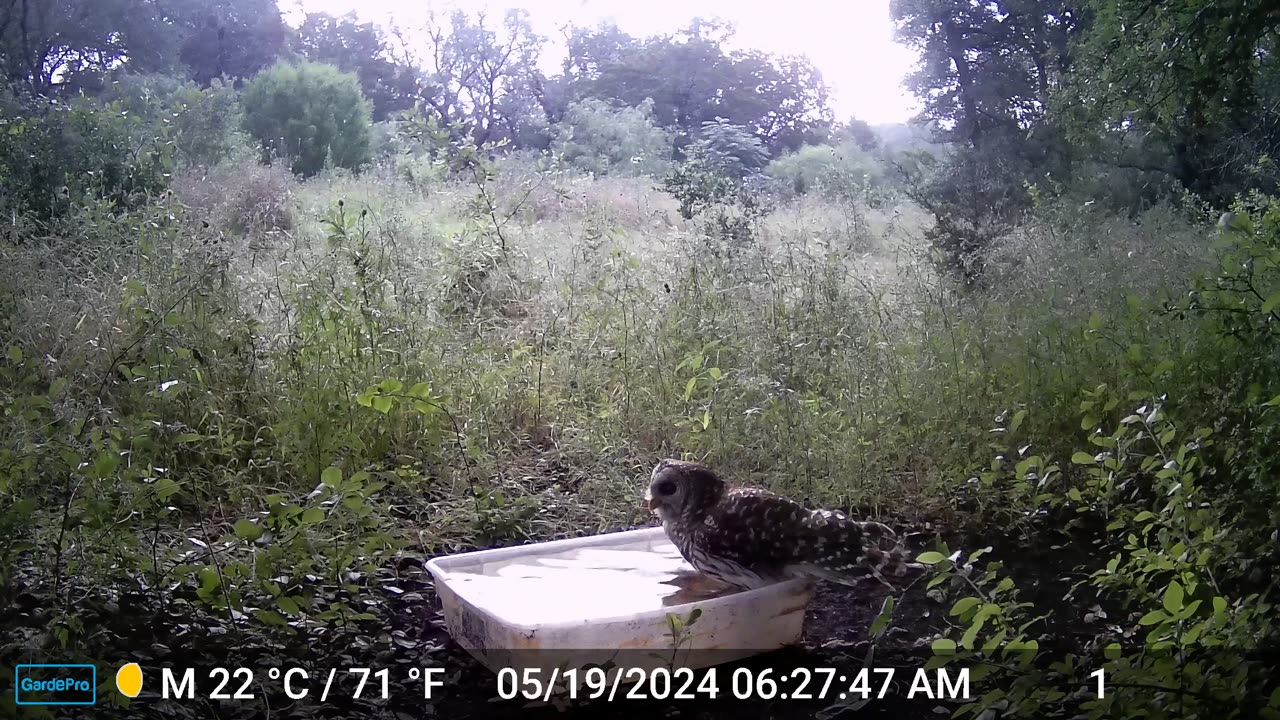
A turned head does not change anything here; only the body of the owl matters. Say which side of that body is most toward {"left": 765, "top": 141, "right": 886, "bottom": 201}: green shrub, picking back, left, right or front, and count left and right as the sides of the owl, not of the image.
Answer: right

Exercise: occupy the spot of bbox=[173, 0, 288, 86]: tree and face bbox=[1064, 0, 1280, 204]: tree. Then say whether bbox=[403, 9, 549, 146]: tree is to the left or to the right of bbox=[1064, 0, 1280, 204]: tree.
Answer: left

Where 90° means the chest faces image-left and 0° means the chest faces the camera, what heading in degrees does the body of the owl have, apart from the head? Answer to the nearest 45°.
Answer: approximately 90°

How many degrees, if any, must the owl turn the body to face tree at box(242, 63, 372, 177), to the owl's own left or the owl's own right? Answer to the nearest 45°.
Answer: approximately 45° to the owl's own right

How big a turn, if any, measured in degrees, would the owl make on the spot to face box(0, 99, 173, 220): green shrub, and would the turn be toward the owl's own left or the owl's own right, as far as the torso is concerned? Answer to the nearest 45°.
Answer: approximately 45° to the owl's own right

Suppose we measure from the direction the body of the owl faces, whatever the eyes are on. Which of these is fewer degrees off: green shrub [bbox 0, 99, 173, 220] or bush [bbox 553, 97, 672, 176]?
the green shrub

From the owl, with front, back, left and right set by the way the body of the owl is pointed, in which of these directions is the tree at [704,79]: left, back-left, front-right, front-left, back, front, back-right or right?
right

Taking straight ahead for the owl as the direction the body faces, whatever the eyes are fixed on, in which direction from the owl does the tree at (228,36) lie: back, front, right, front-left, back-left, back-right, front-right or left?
front-right
